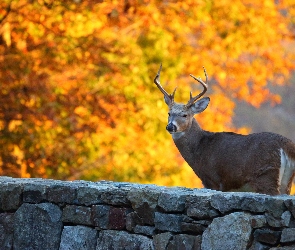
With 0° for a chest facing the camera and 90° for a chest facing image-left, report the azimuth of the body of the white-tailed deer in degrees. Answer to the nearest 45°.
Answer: approximately 135°

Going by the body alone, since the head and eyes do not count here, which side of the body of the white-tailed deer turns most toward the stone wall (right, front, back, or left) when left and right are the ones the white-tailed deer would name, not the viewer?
left
